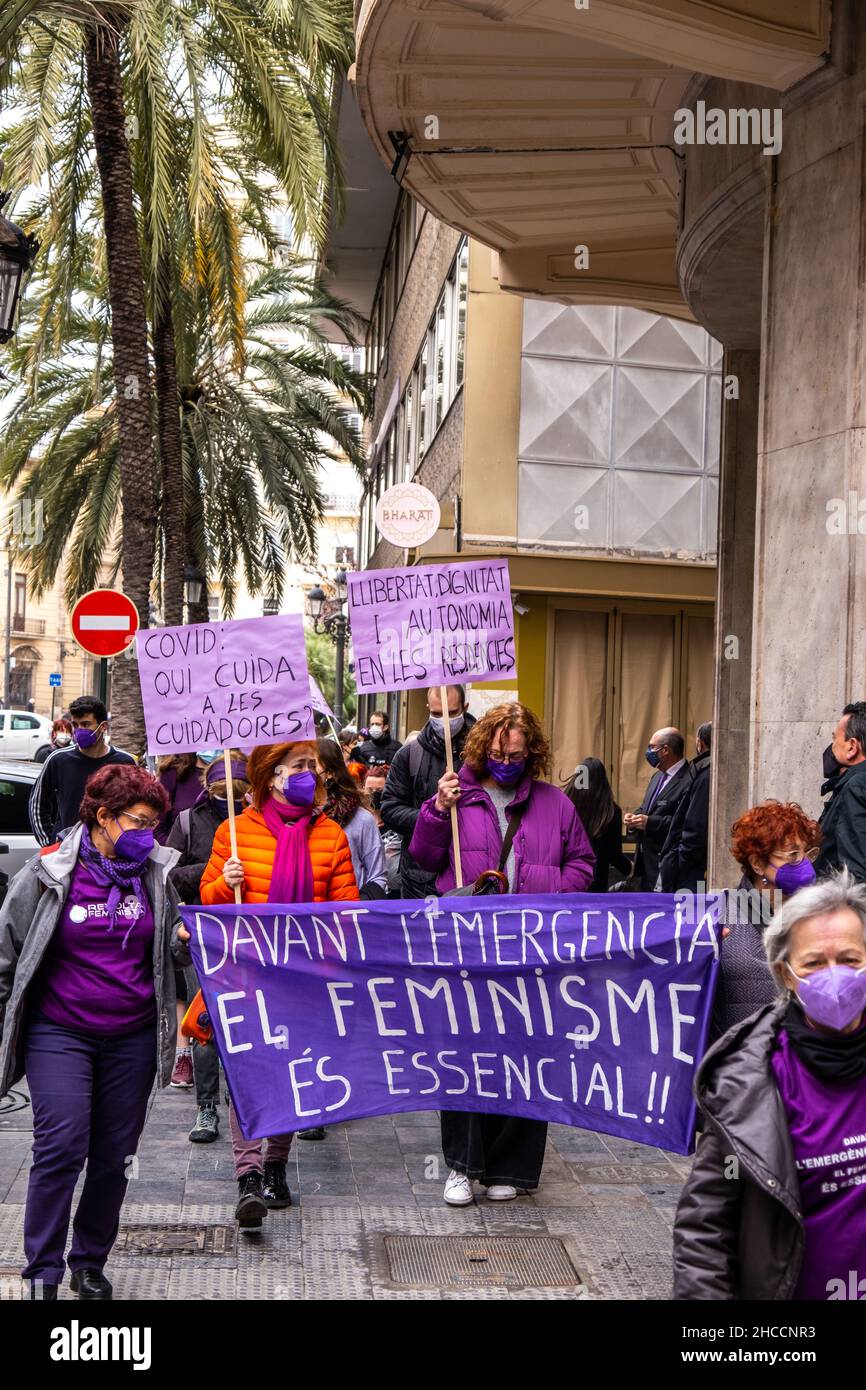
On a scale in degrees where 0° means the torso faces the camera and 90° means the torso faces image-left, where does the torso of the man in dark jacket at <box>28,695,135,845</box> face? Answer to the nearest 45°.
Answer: approximately 0°

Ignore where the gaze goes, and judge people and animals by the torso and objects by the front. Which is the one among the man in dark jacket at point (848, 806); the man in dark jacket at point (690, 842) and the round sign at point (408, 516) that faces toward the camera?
the round sign

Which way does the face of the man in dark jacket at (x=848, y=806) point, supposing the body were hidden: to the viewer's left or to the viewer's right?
to the viewer's left

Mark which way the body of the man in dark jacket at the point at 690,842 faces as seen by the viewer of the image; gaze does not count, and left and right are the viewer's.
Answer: facing to the left of the viewer

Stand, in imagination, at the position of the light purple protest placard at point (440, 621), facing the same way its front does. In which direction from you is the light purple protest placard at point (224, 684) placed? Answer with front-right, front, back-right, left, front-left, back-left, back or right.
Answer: front-right

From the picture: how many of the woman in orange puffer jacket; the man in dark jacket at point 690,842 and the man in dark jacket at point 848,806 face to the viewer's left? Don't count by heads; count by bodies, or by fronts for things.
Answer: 2

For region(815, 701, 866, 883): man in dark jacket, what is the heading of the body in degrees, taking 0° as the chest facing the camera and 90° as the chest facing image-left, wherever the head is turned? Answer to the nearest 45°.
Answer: approximately 90°

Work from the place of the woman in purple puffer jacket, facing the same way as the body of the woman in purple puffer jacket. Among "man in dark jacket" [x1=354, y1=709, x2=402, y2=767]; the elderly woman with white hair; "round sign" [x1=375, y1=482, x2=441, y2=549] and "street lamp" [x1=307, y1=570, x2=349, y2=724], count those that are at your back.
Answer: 3

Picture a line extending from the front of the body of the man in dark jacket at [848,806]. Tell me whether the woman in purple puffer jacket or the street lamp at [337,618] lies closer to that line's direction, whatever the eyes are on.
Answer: the woman in purple puffer jacket

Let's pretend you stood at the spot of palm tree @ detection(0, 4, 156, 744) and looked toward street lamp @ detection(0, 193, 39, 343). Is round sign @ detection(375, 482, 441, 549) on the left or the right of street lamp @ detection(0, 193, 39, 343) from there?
left

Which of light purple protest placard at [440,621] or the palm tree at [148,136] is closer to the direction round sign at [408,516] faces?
the light purple protest placard
